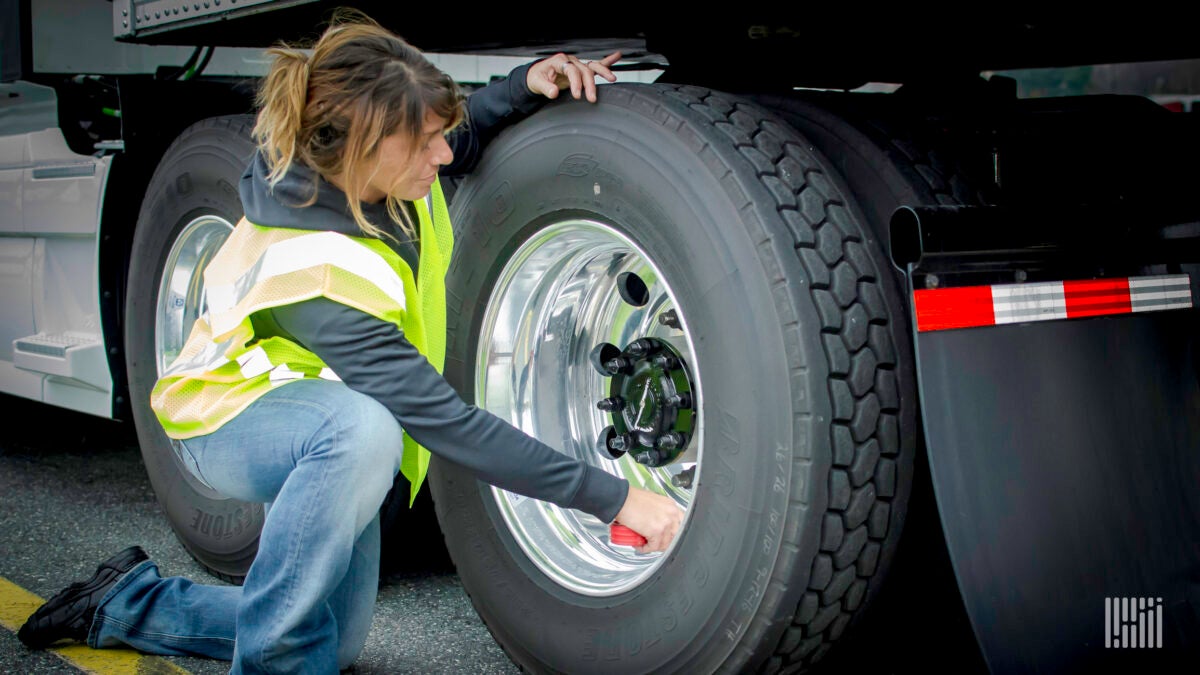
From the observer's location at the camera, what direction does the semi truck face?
facing away from the viewer and to the left of the viewer
